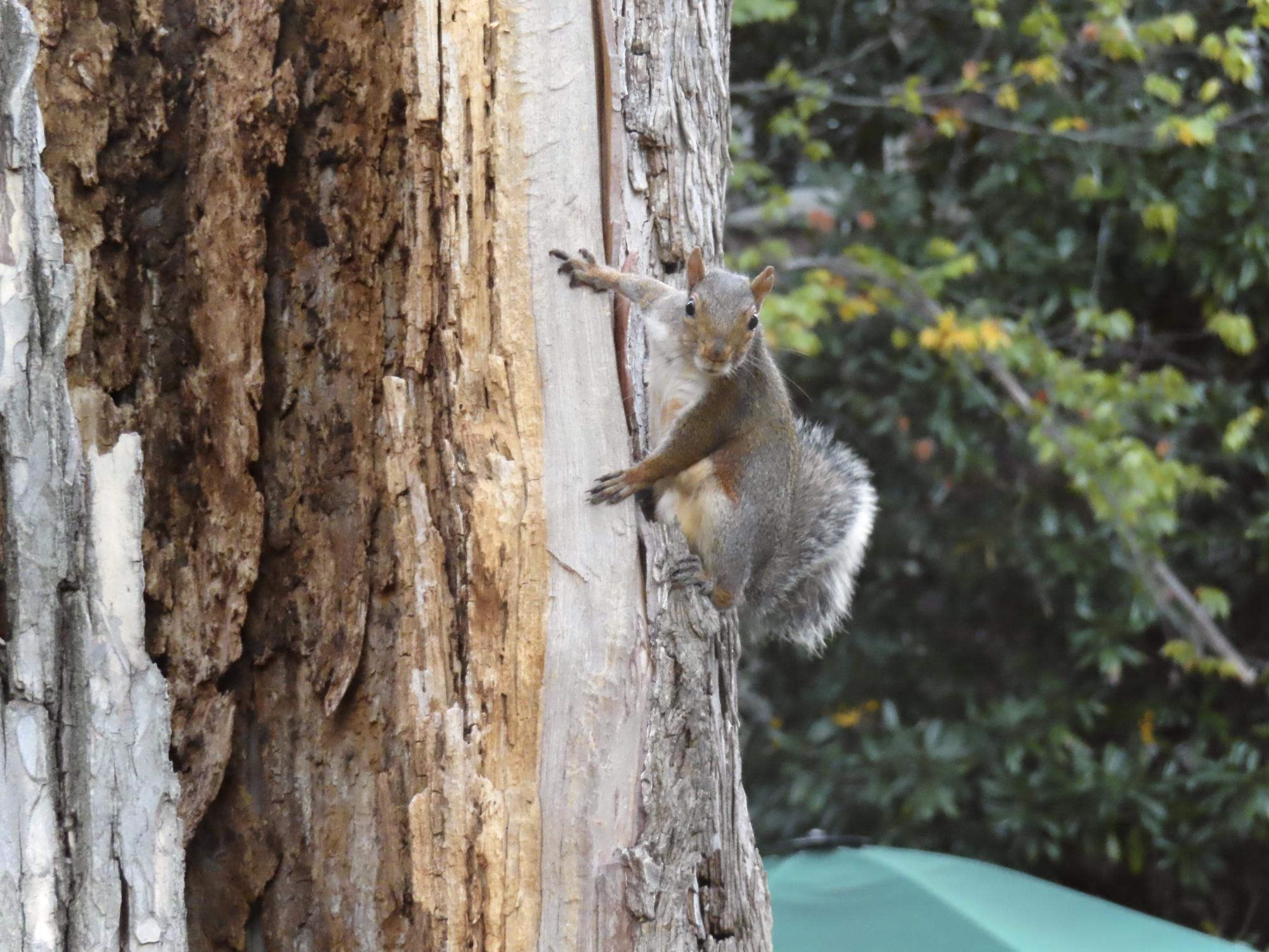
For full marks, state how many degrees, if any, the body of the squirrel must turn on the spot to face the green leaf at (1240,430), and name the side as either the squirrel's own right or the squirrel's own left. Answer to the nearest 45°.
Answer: approximately 180°

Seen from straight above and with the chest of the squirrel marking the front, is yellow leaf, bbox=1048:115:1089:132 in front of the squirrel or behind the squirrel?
behind

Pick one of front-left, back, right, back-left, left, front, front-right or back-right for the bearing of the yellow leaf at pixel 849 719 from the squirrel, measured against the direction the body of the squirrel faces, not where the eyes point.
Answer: back-right

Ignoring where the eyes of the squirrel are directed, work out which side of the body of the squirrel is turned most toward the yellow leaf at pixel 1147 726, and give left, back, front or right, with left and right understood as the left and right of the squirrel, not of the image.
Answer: back

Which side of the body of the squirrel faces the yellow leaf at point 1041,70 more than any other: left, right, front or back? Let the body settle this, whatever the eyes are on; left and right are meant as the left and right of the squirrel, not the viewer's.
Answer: back

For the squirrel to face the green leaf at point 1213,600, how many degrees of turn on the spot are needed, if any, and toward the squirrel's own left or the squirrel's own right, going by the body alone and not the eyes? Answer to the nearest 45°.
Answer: approximately 180°

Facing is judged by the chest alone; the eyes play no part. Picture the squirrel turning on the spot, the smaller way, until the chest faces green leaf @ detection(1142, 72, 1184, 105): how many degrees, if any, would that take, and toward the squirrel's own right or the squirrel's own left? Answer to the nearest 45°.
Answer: approximately 180°

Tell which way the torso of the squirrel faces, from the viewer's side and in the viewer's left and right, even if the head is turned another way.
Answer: facing the viewer and to the left of the viewer

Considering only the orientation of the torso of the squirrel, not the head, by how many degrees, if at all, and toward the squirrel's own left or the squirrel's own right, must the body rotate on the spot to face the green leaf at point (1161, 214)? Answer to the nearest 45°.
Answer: approximately 180°
